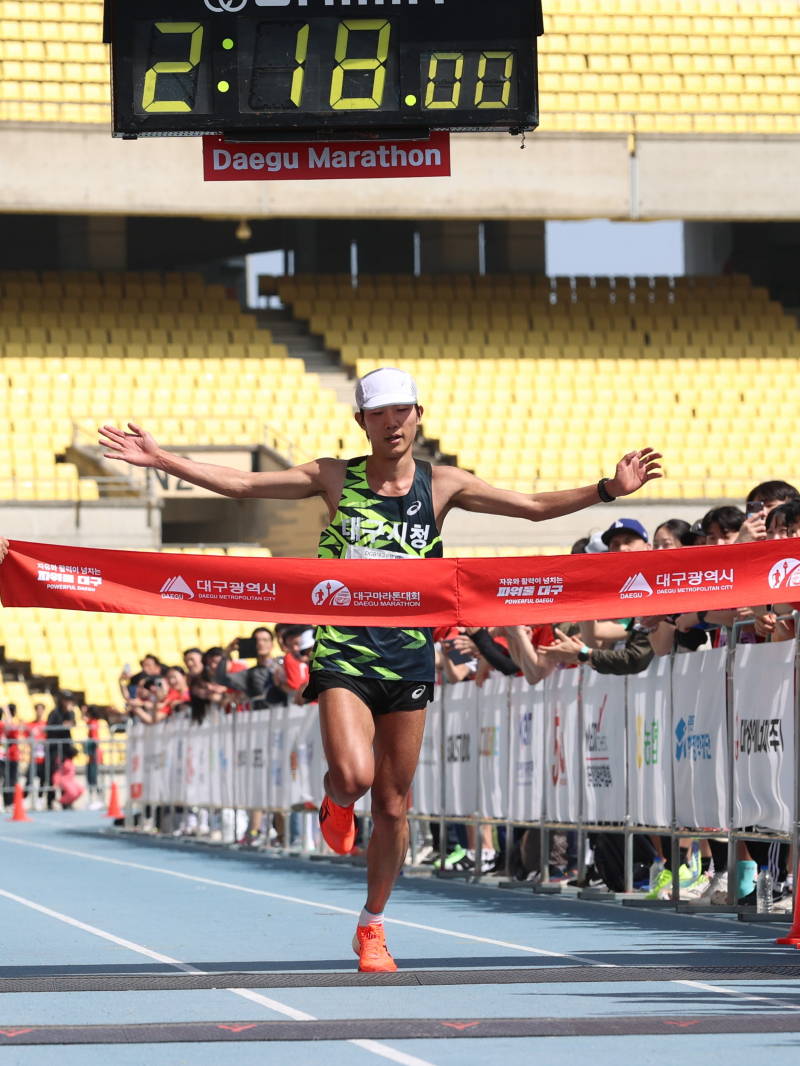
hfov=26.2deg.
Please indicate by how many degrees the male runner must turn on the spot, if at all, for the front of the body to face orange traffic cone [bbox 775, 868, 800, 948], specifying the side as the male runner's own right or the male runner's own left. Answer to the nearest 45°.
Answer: approximately 135° to the male runner's own left

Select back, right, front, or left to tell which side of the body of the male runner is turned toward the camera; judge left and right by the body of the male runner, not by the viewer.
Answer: front

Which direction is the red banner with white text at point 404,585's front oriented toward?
toward the camera

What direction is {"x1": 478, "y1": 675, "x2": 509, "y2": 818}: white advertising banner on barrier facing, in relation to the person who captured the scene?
facing the viewer and to the left of the viewer

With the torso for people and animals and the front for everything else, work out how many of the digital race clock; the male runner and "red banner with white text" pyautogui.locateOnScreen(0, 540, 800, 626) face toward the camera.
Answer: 3

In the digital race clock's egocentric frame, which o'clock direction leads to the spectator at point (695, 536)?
The spectator is roughly at 8 o'clock from the digital race clock.

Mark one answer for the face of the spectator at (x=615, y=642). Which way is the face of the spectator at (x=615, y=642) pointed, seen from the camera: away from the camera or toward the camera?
toward the camera

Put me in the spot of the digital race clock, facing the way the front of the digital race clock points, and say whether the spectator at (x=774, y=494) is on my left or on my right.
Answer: on my left

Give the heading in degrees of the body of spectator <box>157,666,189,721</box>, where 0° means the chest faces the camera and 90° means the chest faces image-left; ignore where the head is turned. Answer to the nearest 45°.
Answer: approximately 45°

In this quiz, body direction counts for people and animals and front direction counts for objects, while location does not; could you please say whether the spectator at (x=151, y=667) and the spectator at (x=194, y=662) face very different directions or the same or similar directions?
same or similar directions

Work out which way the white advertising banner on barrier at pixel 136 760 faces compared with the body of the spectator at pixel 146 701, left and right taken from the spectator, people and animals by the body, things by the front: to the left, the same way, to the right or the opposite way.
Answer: the same way

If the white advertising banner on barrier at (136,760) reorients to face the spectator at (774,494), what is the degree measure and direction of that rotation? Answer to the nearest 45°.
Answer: approximately 45° to its left

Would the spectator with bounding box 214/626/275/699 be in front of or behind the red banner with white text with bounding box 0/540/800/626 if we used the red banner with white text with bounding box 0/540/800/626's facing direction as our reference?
behind
